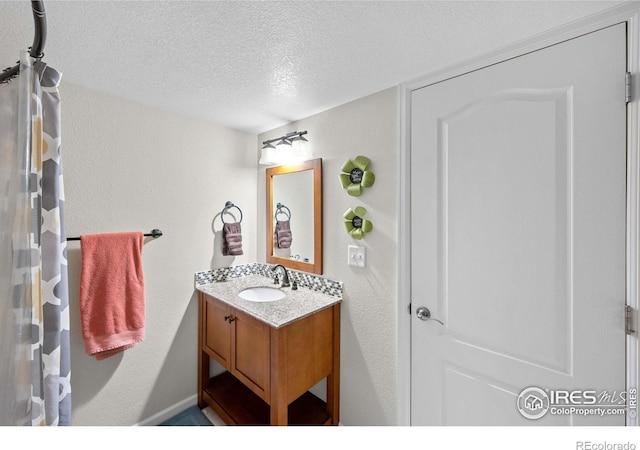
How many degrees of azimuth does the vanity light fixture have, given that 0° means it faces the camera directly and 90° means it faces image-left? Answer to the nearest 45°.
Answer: approximately 45°

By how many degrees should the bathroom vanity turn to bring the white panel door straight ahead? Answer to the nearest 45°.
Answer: approximately 90° to its left

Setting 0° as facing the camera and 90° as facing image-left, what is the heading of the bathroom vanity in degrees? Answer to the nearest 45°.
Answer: approximately 45°

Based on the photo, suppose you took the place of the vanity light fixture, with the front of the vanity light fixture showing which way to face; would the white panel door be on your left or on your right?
on your left

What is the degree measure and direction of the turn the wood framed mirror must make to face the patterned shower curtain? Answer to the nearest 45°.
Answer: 0° — it already faces it

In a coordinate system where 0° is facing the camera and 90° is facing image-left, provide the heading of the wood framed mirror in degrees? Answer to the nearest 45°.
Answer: approximately 45°
